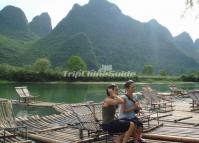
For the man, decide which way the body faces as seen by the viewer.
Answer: to the viewer's right
